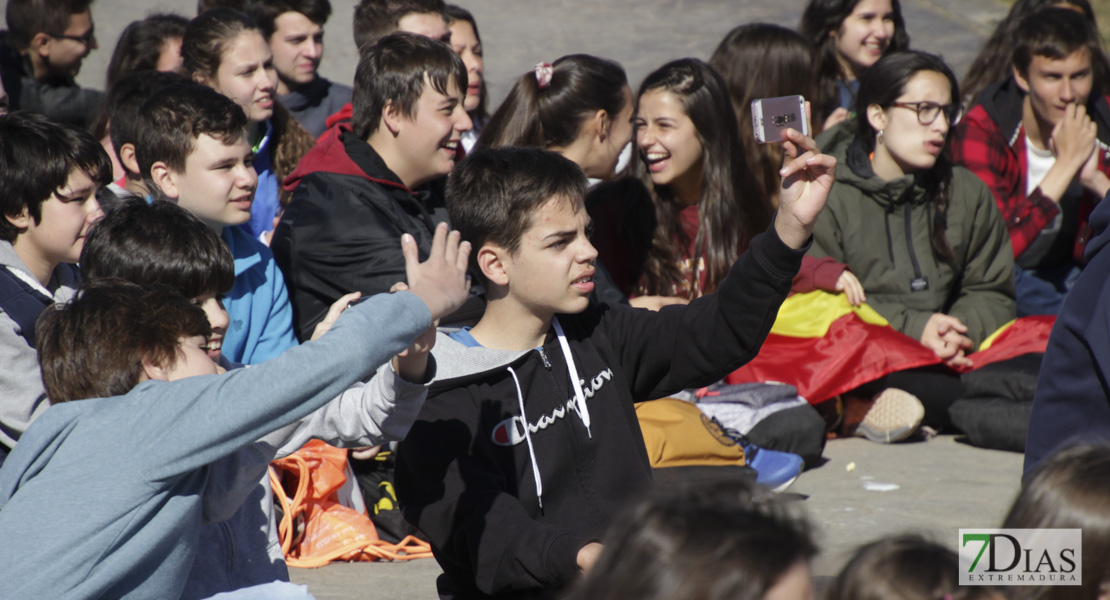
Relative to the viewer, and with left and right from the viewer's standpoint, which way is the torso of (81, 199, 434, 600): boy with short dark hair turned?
facing to the right of the viewer

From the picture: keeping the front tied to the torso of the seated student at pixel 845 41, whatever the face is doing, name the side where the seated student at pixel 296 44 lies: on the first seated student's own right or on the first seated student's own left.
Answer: on the first seated student's own right

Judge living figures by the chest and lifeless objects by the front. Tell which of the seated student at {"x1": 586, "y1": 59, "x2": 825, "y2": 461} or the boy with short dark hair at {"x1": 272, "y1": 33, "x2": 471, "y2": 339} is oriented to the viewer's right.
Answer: the boy with short dark hair

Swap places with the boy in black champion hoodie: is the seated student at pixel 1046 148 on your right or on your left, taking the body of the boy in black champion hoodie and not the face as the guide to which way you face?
on your left

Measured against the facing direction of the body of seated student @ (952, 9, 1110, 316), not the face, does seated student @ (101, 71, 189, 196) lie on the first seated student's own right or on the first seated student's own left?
on the first seated student's own right

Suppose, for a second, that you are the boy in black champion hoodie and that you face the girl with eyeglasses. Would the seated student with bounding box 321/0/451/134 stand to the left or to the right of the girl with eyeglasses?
left

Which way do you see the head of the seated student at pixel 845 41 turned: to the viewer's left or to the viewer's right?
to the viewer's right

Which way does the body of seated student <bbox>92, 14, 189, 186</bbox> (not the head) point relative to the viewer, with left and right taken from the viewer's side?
facing to the right of the viewer

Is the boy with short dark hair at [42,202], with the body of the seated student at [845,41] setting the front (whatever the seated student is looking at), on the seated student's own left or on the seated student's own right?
on the seated student's own right

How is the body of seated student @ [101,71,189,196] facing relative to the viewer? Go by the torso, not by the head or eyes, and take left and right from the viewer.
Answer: facing to the right of the viewer

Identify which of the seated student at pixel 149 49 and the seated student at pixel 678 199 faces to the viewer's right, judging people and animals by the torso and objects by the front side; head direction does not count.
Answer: the seated student at pixel 149 49
